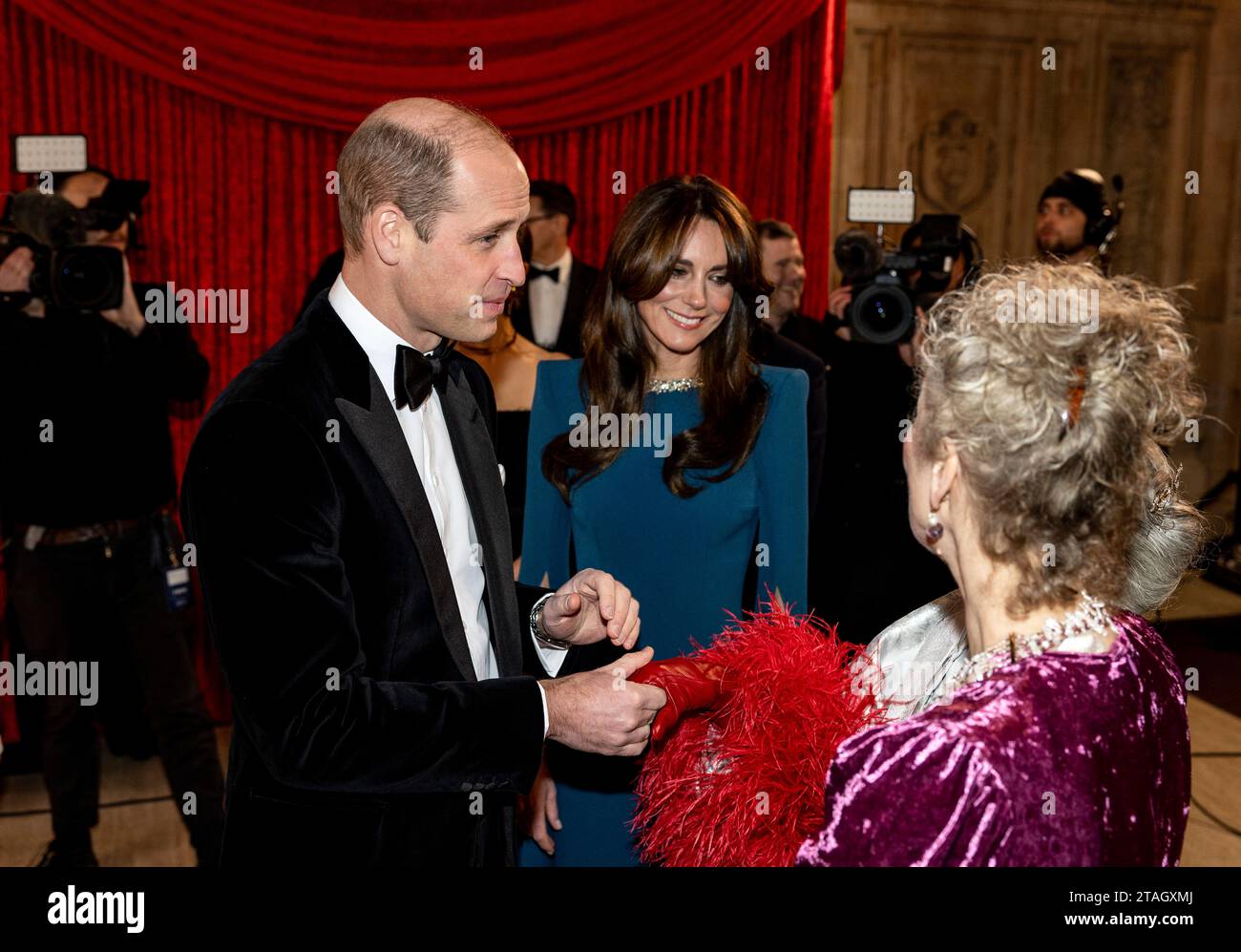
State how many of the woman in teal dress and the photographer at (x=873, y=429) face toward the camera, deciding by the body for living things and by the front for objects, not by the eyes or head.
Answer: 2

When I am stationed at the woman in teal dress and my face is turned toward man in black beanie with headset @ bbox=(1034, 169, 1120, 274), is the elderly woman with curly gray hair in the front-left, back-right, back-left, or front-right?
back-right

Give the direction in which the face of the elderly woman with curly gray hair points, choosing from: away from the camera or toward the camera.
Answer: away from the camera

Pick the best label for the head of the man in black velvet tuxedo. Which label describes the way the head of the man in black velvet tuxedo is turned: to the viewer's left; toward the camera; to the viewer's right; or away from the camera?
to the viewer's right

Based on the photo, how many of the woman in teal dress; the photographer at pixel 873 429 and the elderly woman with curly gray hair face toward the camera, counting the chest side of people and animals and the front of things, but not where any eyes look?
2

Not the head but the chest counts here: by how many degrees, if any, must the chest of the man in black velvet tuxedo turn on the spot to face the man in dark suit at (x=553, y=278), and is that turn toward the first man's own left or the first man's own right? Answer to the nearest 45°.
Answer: approximately 135° to the first man's own left

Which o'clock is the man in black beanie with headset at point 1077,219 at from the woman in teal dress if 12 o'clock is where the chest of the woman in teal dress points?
The man in black beanie with headset is roughly at 7 o'clock from the woman in teal dress.

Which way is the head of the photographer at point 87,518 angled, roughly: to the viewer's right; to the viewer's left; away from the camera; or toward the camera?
to the viewer's right

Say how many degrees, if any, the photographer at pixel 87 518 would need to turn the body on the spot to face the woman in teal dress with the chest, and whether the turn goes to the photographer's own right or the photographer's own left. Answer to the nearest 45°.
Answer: approximately 45° to the photographer's own left

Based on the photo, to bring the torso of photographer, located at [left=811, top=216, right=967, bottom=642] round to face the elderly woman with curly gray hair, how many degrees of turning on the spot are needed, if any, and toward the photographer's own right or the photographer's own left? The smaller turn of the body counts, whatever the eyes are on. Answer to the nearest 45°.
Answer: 0° — they already face them
